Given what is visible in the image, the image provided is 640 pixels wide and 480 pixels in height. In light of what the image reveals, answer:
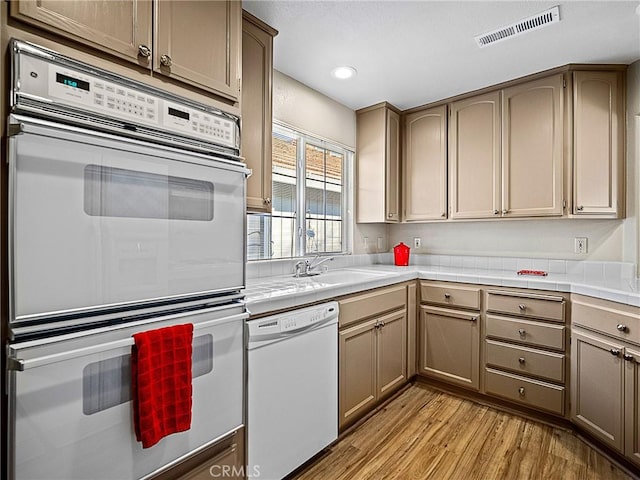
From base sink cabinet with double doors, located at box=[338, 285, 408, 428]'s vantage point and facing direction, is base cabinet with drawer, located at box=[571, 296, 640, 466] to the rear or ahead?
ahead

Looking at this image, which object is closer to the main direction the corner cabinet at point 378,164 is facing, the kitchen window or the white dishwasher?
the white dishwasher

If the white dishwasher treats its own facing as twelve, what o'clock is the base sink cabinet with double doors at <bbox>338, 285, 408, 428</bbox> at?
The base sink cabinet with double doors is roughly at 9 o'clock from the white dishwasher.

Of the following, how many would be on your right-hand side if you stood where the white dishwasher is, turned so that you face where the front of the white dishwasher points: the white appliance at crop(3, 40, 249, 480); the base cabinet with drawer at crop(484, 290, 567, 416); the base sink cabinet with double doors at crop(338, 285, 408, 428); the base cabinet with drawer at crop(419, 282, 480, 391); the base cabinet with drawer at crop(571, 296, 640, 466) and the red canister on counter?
1

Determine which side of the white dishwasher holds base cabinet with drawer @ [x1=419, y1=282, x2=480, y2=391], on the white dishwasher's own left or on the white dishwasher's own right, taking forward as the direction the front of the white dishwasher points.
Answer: on the white dishwasher's own left

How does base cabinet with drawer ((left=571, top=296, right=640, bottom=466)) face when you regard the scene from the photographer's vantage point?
facing the viewer and to the left of the viewer

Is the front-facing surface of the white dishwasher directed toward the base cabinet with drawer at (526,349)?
no

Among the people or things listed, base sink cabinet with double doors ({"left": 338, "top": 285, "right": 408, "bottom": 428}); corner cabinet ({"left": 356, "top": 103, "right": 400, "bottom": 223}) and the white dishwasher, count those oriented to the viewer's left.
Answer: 0

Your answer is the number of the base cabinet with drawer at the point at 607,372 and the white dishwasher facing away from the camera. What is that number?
0

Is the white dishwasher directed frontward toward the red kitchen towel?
no

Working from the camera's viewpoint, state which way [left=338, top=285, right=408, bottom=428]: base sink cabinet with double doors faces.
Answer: facing the viewer and to the right of the viewer

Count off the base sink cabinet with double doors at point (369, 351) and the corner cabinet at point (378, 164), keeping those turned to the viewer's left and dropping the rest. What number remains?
0

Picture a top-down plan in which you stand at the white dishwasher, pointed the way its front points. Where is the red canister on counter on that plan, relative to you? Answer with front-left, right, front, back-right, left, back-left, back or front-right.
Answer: left

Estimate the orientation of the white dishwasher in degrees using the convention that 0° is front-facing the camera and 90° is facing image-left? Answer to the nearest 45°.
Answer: approximately 315°

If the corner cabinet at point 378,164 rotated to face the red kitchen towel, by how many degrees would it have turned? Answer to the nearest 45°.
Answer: approximately 45° to its right

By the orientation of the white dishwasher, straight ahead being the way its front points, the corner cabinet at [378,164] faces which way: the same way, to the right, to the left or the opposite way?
the same way
